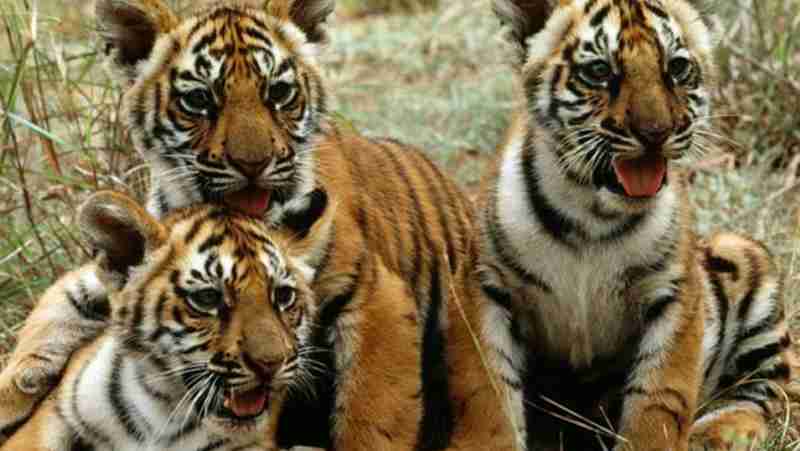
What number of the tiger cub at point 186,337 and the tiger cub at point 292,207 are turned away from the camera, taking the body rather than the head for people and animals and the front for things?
0

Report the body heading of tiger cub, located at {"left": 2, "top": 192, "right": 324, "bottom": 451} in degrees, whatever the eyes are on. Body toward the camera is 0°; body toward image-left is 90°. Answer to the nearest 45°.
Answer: approximately 315°

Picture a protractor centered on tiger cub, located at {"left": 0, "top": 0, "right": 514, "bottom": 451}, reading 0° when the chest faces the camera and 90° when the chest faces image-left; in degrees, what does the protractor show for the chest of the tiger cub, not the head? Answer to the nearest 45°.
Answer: approximately 45°

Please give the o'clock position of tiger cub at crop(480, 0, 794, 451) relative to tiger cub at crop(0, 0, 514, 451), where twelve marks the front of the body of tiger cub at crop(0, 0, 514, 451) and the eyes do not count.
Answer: tiger cub at crop(480, 0, 794, 451) is roughly at 8 o'clock from tiger cub at crop(0, 0, 514, 451).
